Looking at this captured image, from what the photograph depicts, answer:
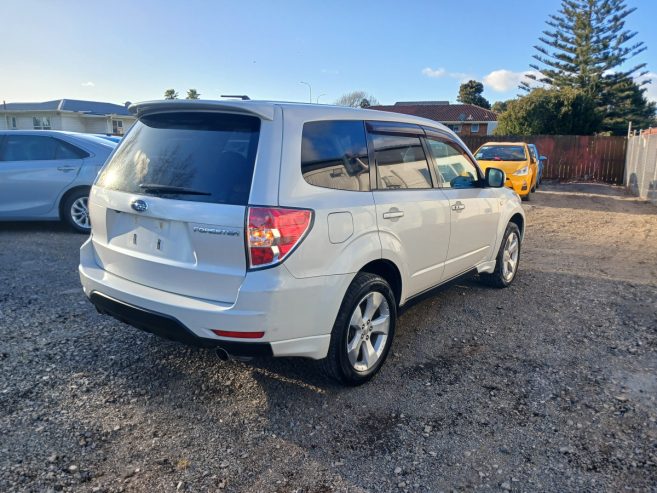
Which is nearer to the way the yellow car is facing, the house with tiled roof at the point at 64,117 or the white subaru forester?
the white subaru forester

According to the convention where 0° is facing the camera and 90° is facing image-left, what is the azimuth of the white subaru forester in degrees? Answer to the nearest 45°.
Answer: approximately 225°

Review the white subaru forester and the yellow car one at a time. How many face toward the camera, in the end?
1

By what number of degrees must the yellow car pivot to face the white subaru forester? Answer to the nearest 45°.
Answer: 0° — it already faces it

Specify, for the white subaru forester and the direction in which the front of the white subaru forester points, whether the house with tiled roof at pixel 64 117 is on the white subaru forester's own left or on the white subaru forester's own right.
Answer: on the white subaru forester's own left

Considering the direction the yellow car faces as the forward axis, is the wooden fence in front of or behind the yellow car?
behind

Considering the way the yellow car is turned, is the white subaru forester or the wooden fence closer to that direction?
the white subaru forester

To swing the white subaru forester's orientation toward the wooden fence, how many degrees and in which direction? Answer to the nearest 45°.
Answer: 0° — it already faces it

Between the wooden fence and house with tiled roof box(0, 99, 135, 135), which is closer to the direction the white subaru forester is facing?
the wooden fence

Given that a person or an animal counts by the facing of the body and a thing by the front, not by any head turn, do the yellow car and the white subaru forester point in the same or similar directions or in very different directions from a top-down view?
very different directions

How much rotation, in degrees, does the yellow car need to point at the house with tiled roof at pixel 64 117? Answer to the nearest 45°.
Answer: approximately 135° to its right
